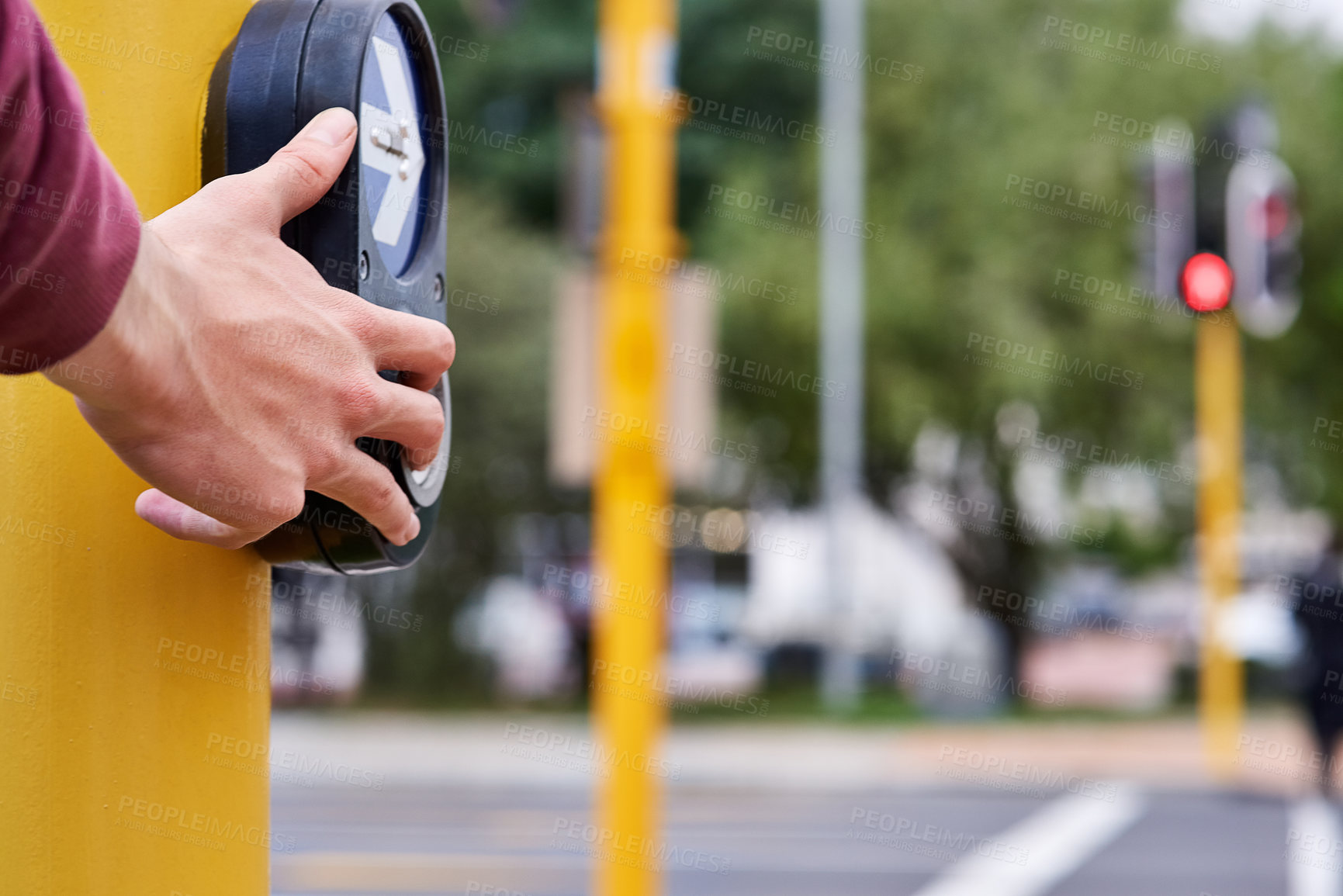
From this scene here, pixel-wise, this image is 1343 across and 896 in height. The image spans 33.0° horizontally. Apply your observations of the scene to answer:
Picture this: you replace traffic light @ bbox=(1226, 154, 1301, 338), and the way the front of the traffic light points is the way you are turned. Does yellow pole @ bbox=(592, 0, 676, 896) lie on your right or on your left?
on your right

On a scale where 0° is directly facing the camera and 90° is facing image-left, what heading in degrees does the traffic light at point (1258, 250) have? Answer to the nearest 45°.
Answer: approximately 315°

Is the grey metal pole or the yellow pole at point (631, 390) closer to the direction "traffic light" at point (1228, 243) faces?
the yellow pole

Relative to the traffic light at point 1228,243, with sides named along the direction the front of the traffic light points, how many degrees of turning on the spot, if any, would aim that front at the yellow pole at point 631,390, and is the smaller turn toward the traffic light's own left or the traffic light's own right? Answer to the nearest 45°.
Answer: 0° — it already faces it

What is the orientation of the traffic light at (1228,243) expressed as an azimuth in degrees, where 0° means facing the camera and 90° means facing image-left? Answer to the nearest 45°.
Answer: approximately 0°
